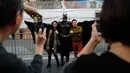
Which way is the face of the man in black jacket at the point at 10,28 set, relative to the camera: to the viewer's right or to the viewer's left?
to the viewer's right

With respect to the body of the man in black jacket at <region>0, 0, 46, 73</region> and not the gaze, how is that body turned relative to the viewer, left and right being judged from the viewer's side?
facing away from the viewer and to the right of the viewer
